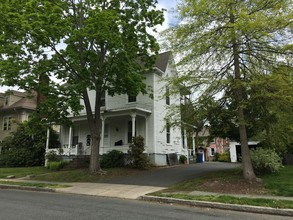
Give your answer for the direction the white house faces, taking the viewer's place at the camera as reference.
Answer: facing the viewer and to the left of the viewer

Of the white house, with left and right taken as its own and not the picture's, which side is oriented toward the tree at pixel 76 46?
front

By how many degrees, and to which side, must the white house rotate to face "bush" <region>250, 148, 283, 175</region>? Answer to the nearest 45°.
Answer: approximately 90° to its left

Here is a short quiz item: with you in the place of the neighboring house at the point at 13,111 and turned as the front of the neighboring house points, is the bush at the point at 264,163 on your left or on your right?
on your left

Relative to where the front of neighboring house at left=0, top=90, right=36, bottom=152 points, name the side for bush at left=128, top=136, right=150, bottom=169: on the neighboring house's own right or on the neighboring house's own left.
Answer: on the neighboring house's own left

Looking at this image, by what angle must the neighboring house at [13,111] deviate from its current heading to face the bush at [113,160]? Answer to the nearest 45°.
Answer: approximately 90° to its left

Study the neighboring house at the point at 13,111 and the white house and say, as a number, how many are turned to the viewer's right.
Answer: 0

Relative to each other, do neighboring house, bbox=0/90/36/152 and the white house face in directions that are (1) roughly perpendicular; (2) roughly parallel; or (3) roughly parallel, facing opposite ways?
roughly parallel

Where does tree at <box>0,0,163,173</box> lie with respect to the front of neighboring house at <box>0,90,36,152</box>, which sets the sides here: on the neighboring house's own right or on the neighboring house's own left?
on the neighboring house's own left

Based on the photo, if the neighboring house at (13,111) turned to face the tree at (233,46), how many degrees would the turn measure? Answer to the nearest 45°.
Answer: approximately 45° to its left

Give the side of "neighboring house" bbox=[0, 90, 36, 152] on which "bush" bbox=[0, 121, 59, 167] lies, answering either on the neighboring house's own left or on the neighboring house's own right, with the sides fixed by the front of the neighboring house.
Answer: on the neighboring house's own left

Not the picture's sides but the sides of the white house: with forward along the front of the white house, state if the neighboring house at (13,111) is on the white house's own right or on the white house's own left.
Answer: on the white house's own right

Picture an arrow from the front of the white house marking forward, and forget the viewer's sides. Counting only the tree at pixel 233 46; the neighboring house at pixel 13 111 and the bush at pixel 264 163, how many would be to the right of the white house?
1
